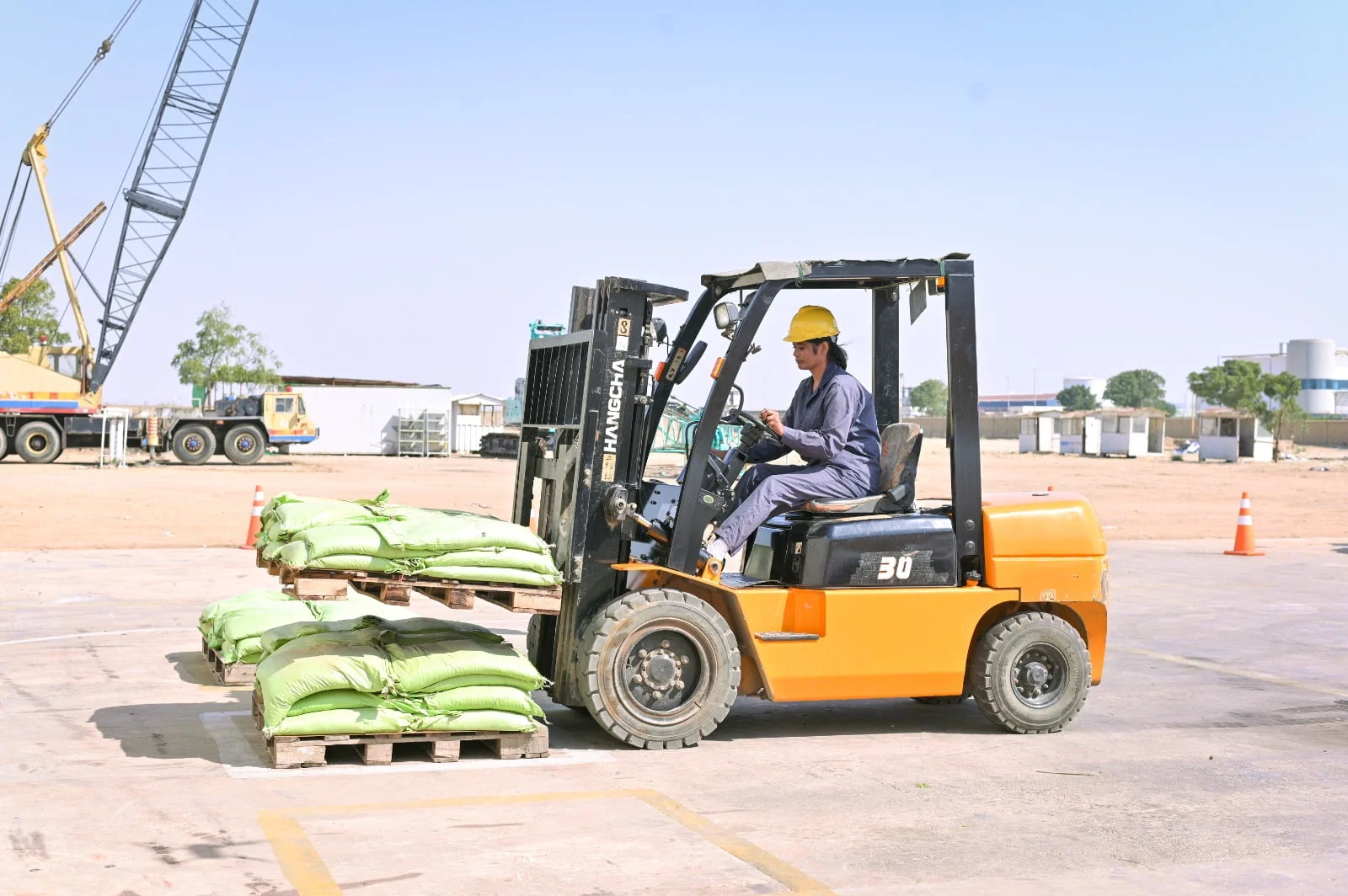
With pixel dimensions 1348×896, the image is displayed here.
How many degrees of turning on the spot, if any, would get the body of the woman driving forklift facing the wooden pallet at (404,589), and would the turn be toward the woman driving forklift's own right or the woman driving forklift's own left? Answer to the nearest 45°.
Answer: approximately 45° to the woman driving forklift's own left

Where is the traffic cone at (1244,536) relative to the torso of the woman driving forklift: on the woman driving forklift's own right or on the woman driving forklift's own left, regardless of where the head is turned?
on the woman driving forklift's own right

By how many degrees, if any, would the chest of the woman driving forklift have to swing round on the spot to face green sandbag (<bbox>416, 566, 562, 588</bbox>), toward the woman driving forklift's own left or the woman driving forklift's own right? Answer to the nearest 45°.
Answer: approximately 45° to the woman driving forklift's own left

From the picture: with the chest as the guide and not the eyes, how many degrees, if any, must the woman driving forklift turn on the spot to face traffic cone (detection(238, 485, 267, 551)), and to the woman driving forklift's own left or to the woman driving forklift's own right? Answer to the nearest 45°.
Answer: approximately 45° to the woman driving forklift's own right

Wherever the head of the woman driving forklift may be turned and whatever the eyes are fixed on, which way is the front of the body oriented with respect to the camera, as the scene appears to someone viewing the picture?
to the viewer's left

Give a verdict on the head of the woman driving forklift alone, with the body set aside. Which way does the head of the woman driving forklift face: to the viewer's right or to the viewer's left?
to the viewer's left

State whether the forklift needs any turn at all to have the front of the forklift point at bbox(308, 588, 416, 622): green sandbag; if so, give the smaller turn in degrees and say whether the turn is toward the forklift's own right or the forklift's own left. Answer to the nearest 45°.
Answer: approximately 45° to the forklift's own right

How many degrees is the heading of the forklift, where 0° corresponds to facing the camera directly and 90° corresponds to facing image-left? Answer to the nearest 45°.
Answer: approximately 90°
